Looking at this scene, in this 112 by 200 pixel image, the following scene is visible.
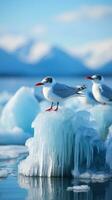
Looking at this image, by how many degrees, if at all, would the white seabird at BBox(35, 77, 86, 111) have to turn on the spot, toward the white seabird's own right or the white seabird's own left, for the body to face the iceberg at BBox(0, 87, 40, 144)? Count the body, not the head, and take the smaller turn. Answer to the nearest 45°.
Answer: approximately 45° to the white seabird's own right

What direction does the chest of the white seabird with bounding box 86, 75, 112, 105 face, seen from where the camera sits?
to the viewer's left

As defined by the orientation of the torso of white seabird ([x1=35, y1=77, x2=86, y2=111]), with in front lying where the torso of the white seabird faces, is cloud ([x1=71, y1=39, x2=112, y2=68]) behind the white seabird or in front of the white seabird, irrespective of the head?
behind

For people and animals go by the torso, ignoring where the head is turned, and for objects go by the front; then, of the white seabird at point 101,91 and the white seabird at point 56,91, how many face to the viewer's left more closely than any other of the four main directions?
2

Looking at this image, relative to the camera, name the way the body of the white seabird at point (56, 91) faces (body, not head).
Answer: to the viewer's left
